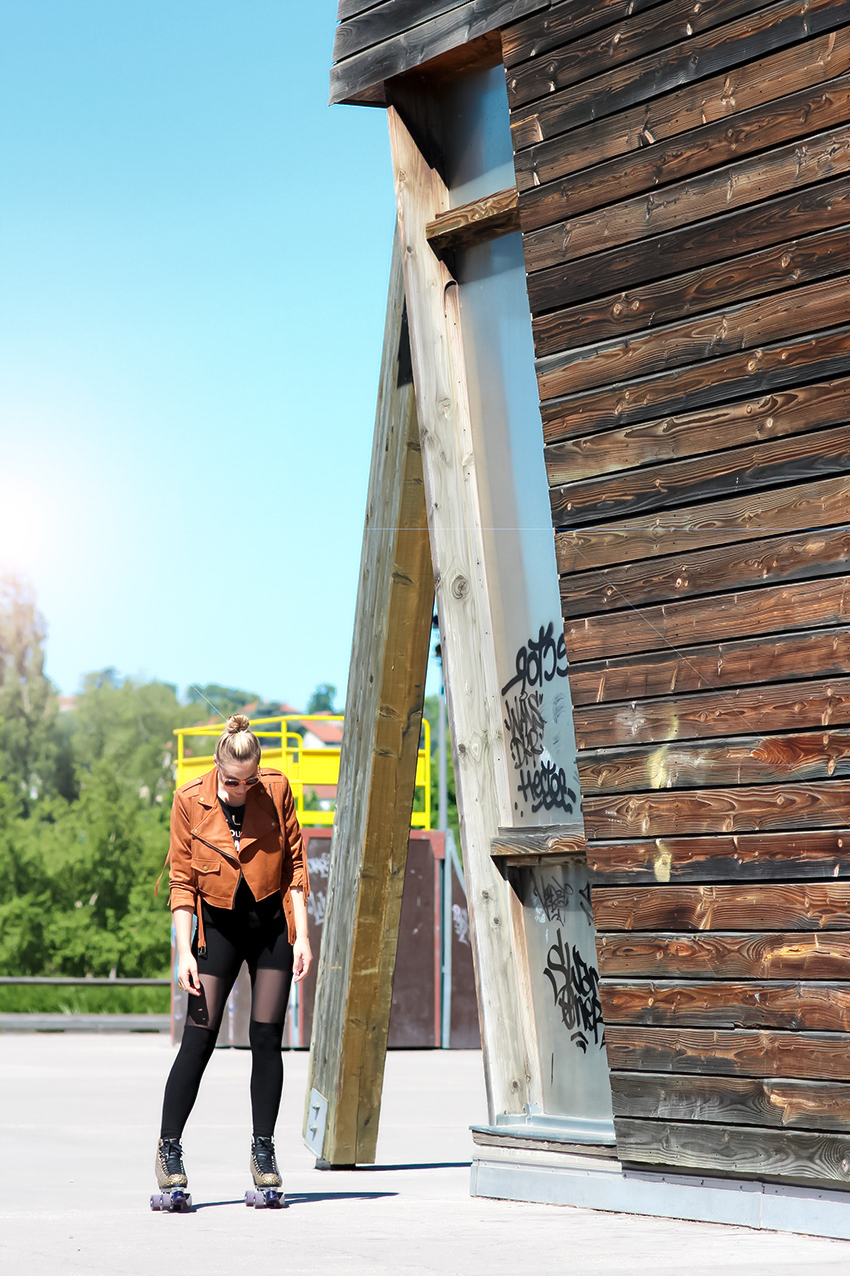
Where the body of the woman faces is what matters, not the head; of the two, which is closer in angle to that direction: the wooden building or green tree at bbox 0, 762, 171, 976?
the wooden building

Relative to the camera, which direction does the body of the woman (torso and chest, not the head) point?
toward the camera

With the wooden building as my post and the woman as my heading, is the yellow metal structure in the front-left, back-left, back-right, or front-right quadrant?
front-right

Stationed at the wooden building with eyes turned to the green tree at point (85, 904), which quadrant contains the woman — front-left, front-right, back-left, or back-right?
front-left

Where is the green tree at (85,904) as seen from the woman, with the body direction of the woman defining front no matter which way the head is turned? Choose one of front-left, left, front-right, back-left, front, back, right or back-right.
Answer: back

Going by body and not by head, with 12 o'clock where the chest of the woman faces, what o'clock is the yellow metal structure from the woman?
The yellow metal structure is roughly at 6 o'clock from the woman.

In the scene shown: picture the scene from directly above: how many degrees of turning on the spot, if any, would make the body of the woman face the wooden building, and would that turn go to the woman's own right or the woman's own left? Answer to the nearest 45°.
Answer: approximately 45° to the woman's own left

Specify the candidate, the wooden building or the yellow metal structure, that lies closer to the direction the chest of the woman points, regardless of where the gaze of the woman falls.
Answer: the wooden building
